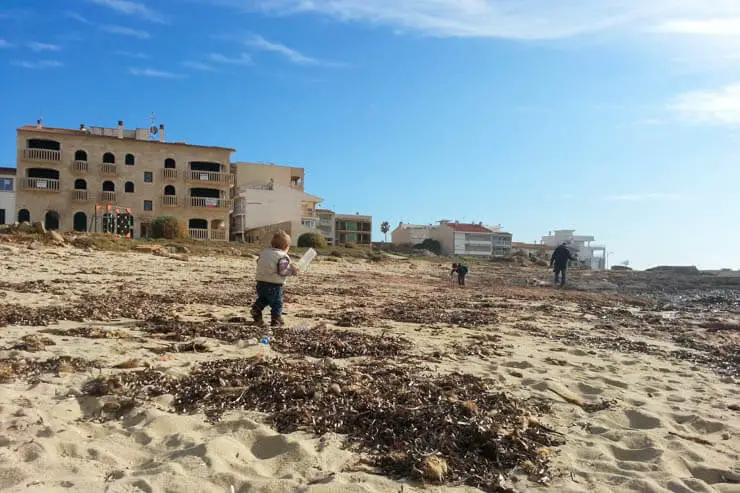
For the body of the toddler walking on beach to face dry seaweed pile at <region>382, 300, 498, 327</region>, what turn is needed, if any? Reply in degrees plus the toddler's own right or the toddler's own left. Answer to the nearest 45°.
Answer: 0° — they already face it

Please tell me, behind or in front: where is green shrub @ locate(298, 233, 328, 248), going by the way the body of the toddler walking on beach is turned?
in front

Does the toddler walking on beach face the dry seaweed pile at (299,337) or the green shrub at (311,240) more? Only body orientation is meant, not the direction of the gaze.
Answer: the green shrub

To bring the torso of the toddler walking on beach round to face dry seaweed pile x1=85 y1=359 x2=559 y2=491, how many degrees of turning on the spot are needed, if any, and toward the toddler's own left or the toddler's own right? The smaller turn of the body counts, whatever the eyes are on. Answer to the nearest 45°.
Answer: approximately 135° to the toddler's own right

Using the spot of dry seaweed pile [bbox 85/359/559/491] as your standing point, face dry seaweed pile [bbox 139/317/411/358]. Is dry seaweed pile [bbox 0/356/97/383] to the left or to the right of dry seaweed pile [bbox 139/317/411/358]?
left

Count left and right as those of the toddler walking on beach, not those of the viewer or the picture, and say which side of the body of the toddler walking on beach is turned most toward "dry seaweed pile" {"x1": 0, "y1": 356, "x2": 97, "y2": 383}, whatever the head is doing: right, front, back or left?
back

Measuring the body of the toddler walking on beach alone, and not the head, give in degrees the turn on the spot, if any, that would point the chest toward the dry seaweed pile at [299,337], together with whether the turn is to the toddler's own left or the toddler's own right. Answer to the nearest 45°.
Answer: approximately 135° to the toddler's own right

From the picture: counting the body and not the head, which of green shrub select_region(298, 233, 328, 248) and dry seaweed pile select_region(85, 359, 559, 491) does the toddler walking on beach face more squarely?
the green shrub

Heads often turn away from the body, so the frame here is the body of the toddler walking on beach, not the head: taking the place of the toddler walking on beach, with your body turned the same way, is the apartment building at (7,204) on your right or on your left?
on your left

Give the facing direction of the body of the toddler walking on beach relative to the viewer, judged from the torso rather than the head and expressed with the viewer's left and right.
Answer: facing away from the viewer and to the right of the viewer

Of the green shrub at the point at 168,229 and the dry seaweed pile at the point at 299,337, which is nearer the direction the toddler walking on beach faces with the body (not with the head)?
the green shrub

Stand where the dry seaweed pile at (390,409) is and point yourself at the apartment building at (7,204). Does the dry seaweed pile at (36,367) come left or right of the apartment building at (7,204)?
left

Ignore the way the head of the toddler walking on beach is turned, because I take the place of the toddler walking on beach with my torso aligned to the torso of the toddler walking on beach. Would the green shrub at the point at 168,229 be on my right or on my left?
on my left
